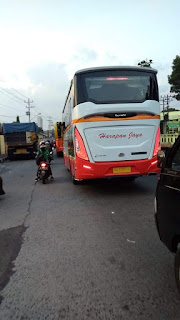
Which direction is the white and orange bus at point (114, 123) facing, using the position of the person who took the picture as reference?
facing away from the viewer

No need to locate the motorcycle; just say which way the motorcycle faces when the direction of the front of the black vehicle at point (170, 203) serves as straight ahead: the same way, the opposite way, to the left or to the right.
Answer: the same way

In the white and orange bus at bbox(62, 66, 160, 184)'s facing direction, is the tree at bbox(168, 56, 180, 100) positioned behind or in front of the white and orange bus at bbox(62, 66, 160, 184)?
in front

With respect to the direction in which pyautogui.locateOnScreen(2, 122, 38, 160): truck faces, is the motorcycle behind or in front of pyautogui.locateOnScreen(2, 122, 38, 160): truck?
behind

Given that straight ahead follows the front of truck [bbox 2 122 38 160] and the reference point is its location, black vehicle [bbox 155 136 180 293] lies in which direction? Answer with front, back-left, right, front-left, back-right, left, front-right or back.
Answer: back

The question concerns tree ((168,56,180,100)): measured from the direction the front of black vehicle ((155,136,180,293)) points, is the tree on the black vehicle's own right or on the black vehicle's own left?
on the black vehicle's own right

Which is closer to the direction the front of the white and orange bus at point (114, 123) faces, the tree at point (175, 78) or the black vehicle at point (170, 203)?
the tree

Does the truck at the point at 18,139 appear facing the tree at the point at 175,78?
no

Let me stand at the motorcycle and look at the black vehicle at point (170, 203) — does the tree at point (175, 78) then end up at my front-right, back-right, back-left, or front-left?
back-left

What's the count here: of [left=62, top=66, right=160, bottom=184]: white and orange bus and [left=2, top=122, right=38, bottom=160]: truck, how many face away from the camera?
2

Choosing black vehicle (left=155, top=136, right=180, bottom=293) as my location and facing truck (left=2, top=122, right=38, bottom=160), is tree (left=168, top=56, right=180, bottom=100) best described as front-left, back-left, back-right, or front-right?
front-right

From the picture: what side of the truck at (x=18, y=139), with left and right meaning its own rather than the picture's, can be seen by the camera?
back

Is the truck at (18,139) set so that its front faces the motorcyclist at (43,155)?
no

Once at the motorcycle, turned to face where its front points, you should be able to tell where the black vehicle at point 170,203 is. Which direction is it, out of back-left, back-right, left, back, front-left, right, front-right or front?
back
